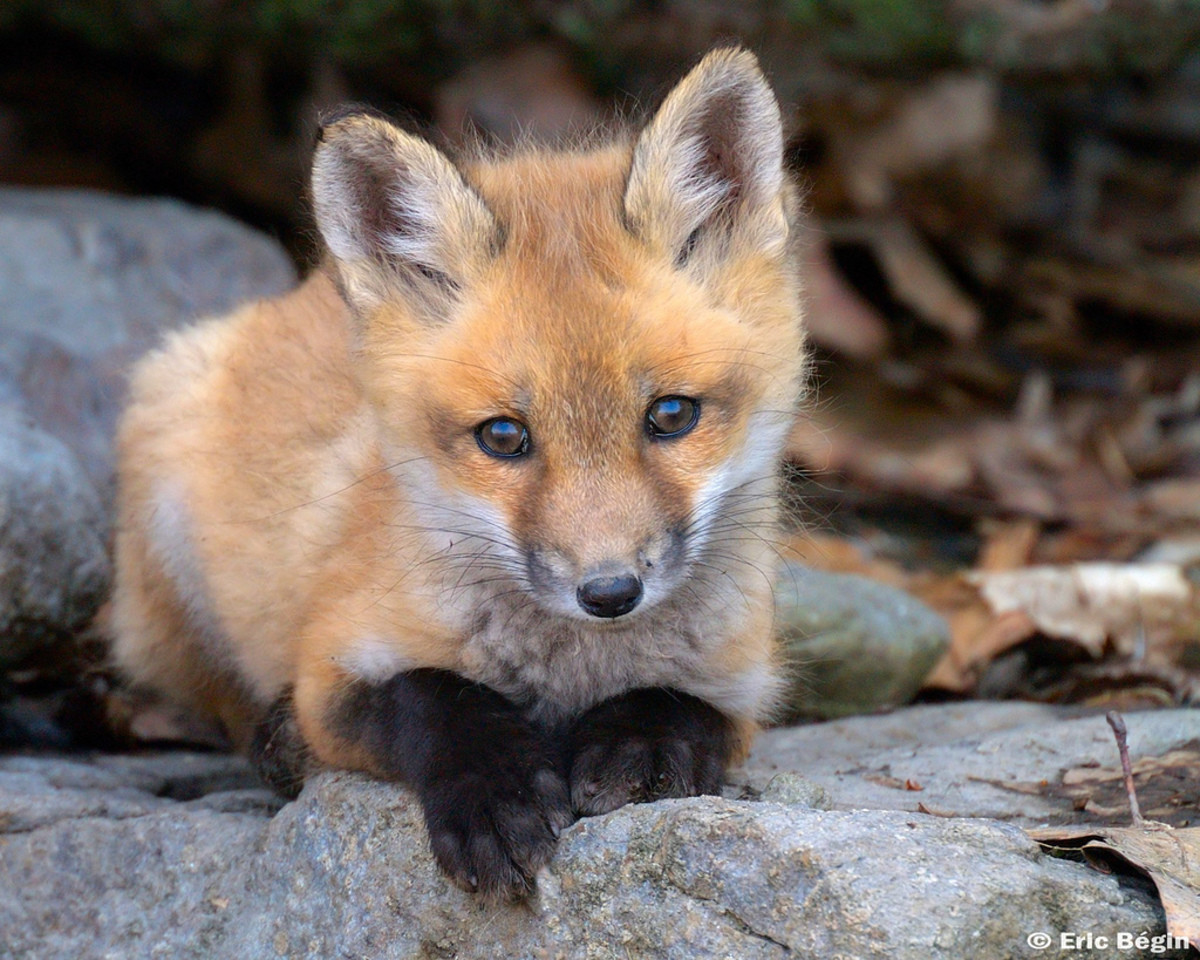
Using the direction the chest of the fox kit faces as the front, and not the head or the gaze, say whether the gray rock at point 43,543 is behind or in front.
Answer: behind

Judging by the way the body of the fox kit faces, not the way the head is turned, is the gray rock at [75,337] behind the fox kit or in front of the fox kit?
behind

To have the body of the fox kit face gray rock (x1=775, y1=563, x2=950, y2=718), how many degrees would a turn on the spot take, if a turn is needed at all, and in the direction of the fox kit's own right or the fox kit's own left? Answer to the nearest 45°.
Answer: approximately 90° to the fox kit's own left

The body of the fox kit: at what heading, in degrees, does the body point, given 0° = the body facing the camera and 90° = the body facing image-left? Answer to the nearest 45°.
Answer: approximately 315°

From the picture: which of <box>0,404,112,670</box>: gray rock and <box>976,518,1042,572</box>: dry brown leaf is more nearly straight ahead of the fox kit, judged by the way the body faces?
the dry brown leaf

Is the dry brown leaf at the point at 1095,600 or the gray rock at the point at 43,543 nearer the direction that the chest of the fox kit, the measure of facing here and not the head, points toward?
the dry brown leaf

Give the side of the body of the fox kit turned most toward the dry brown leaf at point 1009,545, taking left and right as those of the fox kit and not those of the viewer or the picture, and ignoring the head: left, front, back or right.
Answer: left

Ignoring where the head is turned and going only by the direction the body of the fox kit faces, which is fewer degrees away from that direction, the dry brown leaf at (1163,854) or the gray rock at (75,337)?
the dry brown leaf
